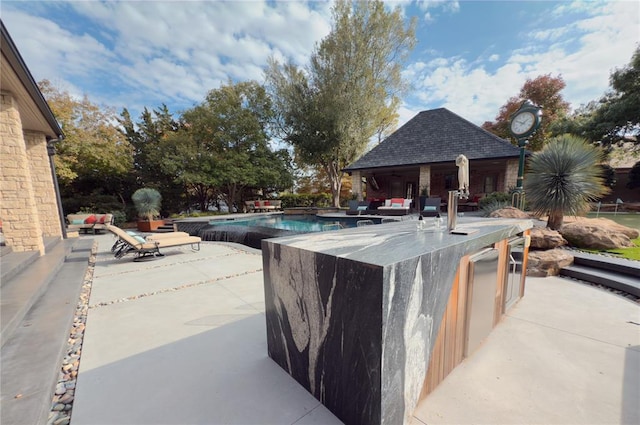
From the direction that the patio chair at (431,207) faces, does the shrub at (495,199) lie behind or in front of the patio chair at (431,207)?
behind

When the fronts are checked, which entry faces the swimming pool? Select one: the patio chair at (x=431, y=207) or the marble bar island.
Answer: the patio chair

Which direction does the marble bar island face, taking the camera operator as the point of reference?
facing the viewer and to the right of the viewer

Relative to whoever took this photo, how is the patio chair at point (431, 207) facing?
facing the viewer and to the left of the viewer

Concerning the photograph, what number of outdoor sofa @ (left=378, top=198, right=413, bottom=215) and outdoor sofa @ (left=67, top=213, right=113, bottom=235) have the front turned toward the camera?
2

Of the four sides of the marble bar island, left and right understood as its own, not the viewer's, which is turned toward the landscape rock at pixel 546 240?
left

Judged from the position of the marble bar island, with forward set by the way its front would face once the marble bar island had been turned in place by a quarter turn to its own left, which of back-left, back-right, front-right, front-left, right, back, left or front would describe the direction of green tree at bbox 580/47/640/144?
front

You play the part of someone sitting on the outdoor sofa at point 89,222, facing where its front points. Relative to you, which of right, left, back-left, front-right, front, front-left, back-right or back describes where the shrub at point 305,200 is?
left

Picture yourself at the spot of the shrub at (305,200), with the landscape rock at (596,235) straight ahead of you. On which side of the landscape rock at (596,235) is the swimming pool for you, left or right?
right

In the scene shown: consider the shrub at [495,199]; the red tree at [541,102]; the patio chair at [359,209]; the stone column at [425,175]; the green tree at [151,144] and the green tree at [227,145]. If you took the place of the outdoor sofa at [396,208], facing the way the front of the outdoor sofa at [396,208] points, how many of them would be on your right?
3

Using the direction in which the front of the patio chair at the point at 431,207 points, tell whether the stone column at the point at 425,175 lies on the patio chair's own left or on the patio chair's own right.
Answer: on the patio chair's own right

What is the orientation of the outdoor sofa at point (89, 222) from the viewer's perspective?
toward the camera

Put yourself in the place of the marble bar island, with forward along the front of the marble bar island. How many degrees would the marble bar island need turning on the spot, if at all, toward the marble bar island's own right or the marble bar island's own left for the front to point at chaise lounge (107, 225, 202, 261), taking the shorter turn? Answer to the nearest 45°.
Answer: approximately 180°

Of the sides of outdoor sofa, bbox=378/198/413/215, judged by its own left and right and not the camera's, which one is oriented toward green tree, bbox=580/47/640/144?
left

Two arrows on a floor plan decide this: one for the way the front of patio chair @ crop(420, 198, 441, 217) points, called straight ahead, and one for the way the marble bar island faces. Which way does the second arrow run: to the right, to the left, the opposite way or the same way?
to the left
